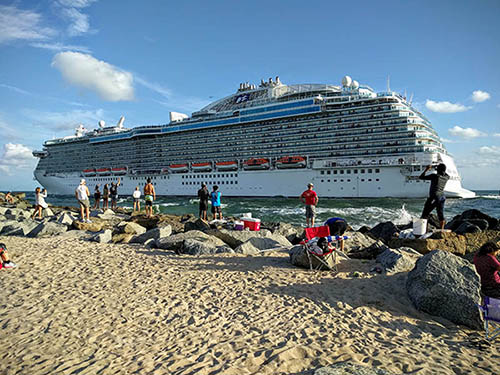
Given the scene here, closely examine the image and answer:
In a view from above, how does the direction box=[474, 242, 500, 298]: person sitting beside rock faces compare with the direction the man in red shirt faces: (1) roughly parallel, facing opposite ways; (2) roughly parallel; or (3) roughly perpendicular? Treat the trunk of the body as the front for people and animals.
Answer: roughly perpendicular

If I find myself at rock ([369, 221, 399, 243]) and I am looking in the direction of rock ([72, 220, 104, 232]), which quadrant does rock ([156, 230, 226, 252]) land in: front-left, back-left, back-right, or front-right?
front-left

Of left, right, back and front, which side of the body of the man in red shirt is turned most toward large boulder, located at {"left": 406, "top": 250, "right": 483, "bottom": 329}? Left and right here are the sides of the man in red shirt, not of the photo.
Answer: back

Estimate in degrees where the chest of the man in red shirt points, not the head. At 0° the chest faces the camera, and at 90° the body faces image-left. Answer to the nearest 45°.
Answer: approximately 180°

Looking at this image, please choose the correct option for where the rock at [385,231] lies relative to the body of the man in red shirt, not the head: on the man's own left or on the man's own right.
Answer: on the man's own right
